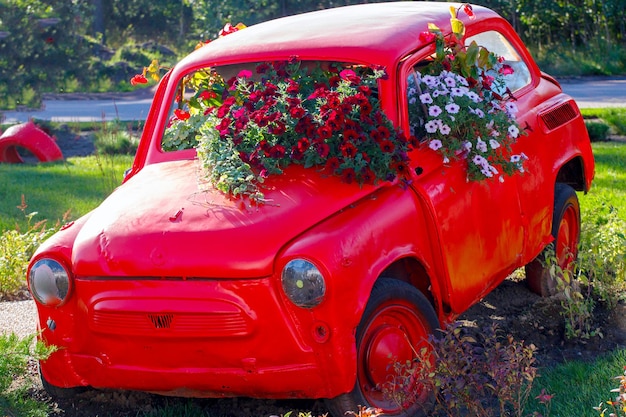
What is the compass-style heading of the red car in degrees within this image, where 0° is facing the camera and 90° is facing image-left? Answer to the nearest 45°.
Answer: approximately 45°

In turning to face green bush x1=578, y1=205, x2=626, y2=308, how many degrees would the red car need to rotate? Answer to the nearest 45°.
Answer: approximately 180°

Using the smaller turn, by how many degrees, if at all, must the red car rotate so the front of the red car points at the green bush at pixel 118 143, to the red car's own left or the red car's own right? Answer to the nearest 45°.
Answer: approximately 135° to the red car's own right
